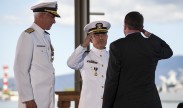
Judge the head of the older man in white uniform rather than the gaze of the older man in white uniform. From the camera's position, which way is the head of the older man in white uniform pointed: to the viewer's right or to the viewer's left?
to the viewer's right

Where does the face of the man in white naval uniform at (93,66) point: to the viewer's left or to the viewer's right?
to the viewer's right

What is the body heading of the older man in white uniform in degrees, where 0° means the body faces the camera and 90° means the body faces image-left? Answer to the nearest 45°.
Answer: approximately 315°

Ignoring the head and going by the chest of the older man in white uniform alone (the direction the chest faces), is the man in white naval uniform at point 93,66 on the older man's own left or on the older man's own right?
on the older man's own left

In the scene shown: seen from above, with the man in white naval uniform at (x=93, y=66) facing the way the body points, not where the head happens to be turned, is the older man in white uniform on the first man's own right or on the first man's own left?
on the first man's own right

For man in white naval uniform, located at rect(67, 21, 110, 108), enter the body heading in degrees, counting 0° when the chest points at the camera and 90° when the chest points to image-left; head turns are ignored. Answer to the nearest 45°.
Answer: approximately 315°

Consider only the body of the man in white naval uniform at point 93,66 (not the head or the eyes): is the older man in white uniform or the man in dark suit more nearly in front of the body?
the man in dark suit

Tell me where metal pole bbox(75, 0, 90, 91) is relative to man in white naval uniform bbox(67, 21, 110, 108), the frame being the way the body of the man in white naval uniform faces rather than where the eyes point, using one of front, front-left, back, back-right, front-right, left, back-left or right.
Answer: back-left
